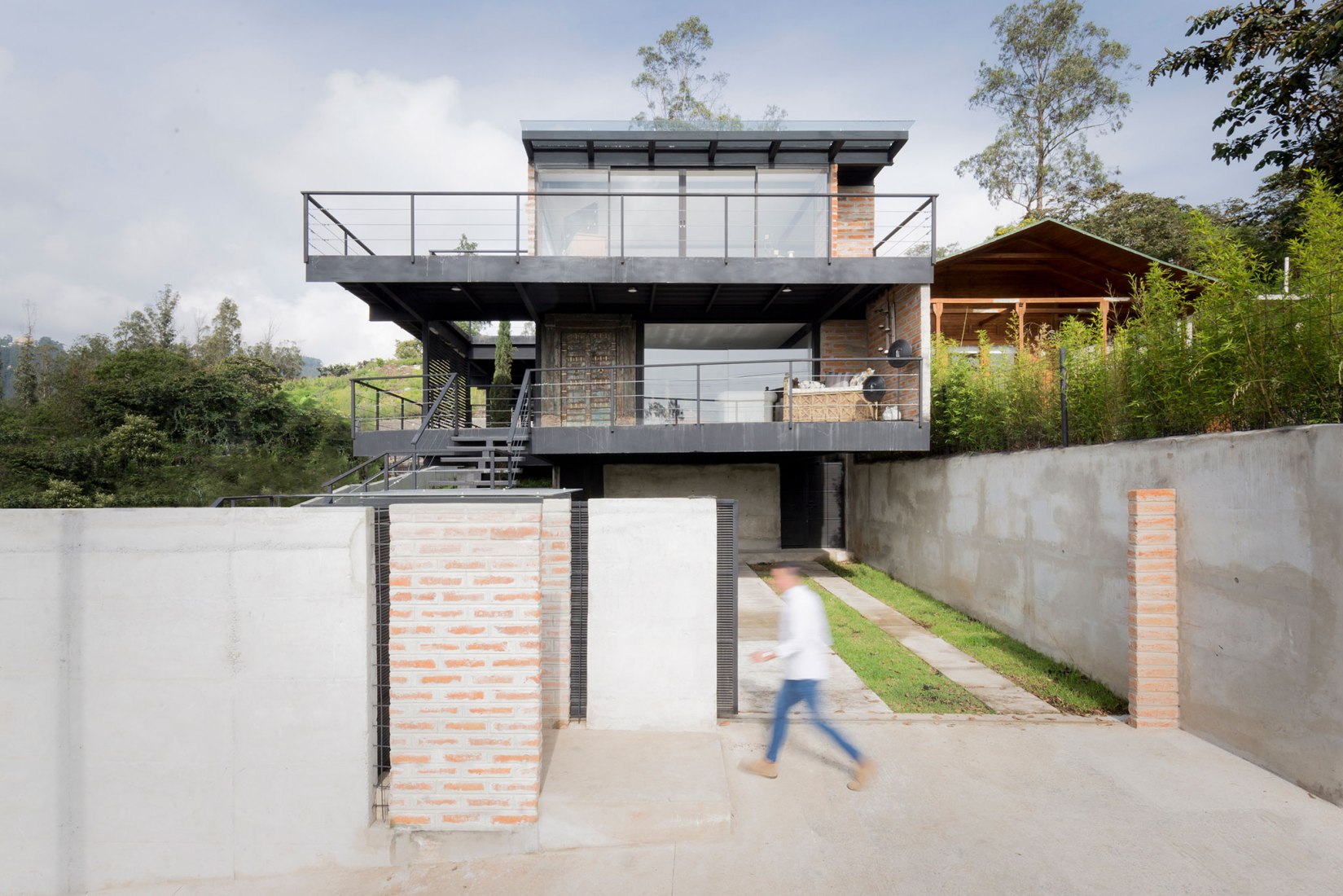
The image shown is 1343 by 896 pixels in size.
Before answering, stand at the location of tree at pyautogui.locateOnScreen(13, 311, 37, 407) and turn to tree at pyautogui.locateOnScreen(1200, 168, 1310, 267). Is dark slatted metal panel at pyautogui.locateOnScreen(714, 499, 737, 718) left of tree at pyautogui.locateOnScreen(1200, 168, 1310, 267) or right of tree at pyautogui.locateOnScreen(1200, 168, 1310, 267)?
right

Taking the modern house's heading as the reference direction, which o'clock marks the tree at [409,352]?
The tree is roughly at 5 o'clock from the modern house.

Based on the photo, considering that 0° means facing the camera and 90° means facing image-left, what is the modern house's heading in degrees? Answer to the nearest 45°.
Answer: approximately 0°

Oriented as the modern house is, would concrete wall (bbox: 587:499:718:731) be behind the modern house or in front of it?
in front

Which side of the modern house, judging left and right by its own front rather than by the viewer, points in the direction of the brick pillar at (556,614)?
front

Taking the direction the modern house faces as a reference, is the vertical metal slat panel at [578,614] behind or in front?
in front

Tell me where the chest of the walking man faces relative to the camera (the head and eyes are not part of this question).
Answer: to the viewer's left

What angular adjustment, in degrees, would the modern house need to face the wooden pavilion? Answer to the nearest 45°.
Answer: approximately 90° to its left

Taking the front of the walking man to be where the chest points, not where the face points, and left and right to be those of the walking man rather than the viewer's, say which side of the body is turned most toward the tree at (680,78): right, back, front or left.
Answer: right

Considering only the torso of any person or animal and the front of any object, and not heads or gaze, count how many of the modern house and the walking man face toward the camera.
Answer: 1
